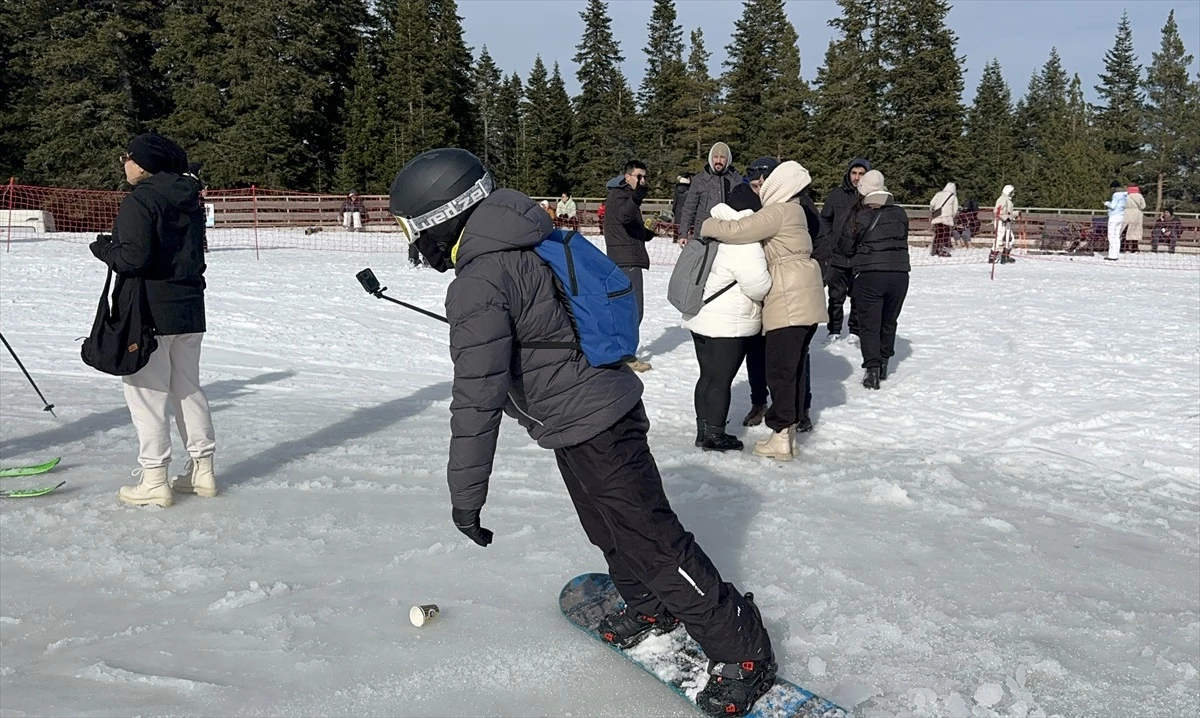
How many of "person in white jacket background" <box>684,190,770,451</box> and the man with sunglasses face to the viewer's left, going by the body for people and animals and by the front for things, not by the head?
0

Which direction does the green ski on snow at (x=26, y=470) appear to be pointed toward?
to the viewer's right

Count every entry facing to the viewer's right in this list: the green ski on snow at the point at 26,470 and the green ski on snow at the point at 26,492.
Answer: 2

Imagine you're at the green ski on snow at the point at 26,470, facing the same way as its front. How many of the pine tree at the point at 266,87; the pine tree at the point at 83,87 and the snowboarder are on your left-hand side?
2

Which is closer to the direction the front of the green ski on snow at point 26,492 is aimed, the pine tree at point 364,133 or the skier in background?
the skier in background

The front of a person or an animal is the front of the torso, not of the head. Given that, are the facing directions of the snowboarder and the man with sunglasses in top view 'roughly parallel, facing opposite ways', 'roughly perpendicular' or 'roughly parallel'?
roughly parallel, facing opposite ways

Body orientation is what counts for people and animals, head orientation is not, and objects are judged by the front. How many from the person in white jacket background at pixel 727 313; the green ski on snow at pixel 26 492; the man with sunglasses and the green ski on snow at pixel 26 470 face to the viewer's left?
0
